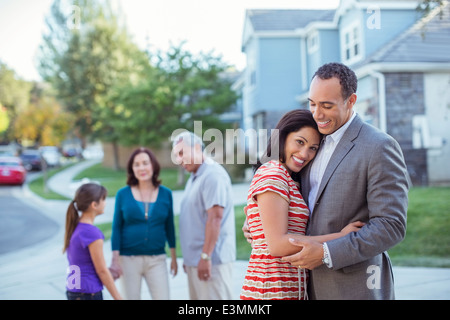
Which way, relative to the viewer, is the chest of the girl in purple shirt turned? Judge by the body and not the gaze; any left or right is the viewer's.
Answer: facing away from the viewer and to the right of the viewer

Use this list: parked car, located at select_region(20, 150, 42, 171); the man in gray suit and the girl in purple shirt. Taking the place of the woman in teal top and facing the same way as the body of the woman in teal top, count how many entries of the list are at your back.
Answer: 1

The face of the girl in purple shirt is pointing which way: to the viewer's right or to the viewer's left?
to the viewer's right

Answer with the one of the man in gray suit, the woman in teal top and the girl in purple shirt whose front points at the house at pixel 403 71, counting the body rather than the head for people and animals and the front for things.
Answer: the girl in purple shirt

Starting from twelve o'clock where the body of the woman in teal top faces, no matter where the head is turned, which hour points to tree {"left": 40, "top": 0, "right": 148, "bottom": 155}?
The tree is roughly at 6 o'clock from the woman in teal top.

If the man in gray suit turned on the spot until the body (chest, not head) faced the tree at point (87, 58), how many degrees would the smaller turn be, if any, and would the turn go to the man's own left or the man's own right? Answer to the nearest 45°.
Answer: approximately 90° to the man's own right

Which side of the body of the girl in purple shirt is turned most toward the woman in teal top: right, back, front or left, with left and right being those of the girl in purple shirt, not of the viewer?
front
